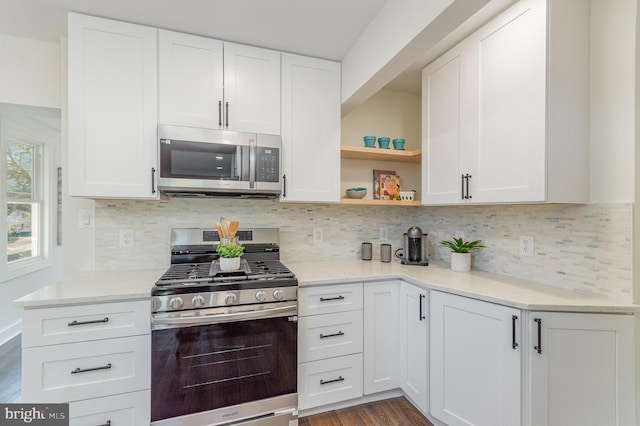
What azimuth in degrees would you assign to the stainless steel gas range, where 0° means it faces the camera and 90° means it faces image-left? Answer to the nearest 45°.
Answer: approximately 0°

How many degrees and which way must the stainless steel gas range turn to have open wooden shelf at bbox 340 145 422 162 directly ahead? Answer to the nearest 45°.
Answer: approximately 90° to its left

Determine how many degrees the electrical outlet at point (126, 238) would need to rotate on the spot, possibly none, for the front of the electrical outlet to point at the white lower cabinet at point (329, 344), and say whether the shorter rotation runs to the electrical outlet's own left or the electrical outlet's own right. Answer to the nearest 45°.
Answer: approximately 45° to the electrical outlet's own left

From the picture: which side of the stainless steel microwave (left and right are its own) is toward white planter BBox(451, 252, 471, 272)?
left

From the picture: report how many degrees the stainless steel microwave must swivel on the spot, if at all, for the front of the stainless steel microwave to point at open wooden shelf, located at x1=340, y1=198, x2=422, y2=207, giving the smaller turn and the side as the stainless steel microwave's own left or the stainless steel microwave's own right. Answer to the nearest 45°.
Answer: approximately 90° to the stainless steel microwave's own left

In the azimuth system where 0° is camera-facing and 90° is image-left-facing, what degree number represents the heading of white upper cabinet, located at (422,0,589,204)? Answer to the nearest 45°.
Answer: approximately 45°
